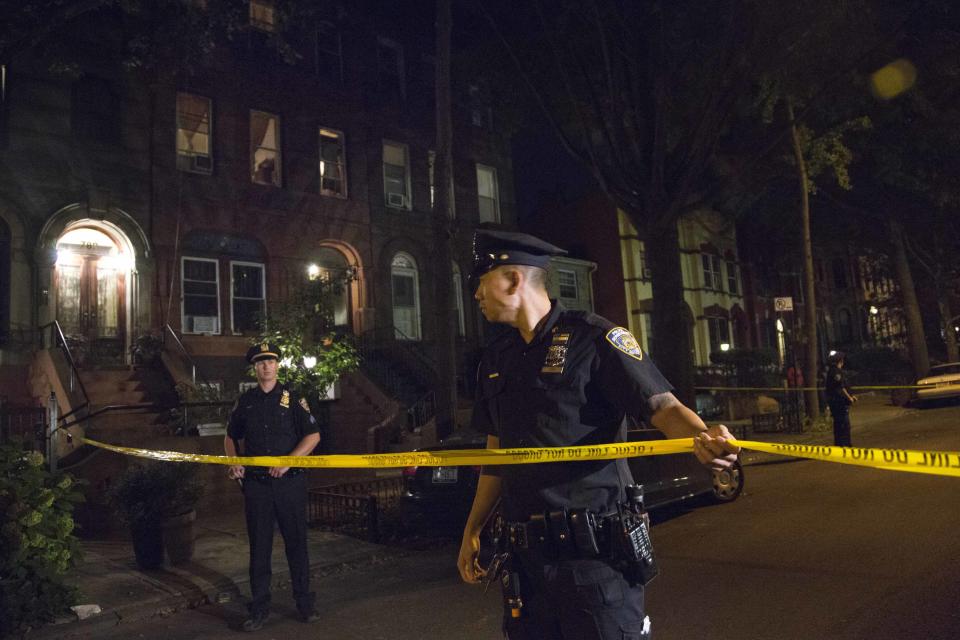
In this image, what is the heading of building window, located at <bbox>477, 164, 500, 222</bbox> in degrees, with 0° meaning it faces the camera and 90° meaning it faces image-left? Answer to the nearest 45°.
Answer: approximately 315°

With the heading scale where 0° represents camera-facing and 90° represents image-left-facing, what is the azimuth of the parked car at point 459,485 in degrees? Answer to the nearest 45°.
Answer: approximately 225°

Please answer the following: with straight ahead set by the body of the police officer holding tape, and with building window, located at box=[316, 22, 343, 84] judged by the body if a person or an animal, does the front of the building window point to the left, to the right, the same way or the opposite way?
to the left

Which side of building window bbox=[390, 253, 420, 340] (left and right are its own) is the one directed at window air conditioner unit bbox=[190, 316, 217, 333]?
right

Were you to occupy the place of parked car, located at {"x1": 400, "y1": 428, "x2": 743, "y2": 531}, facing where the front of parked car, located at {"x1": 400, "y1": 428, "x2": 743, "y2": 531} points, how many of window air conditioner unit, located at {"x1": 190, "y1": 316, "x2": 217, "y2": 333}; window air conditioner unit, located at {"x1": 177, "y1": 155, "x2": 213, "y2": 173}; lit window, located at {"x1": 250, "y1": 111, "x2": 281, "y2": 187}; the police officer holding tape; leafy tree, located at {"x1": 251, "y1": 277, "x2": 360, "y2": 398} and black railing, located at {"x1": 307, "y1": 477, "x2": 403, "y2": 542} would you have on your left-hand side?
5

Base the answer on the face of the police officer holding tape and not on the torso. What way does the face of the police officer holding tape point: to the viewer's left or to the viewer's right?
to the viewer's left

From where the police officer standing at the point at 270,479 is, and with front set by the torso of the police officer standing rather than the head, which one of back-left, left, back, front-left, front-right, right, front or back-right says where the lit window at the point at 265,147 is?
back

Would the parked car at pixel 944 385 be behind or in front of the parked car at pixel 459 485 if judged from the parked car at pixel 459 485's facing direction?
in front

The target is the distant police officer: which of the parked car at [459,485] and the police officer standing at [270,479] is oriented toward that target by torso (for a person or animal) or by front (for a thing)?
the parked car

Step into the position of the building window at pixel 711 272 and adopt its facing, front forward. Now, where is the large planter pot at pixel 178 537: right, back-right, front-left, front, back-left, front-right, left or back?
front-right

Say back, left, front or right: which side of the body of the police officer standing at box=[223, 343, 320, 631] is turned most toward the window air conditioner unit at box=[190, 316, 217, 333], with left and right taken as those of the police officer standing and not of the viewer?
back

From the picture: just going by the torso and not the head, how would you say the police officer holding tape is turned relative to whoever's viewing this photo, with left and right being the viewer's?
facing the viewer and to the left of the viewer
